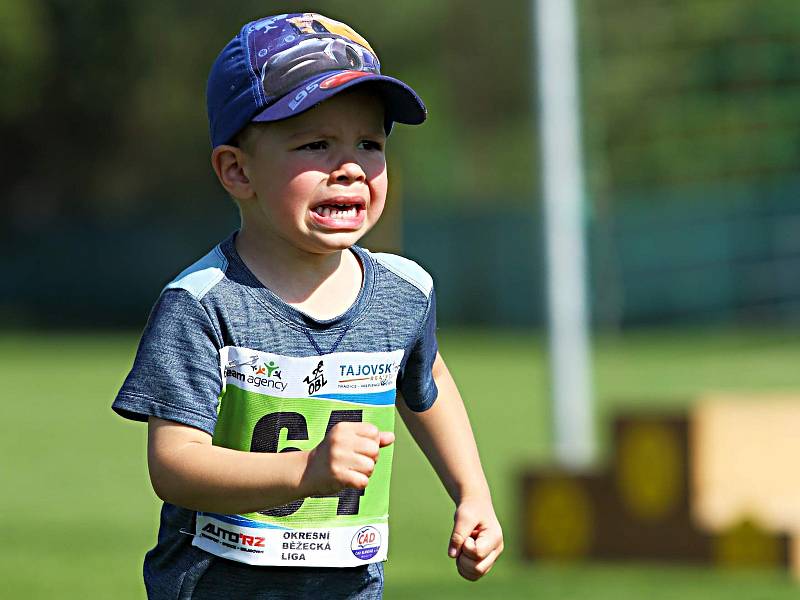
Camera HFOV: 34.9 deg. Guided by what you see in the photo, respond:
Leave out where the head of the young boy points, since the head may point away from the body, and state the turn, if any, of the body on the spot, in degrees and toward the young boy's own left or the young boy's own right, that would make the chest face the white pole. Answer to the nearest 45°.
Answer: approximately 135° to the young boy's own left

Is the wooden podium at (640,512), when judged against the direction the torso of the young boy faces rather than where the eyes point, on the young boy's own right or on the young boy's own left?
on the young boy's own left

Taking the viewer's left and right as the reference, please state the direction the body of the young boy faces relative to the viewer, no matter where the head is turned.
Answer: facing the viewer and to the right of the viewer
